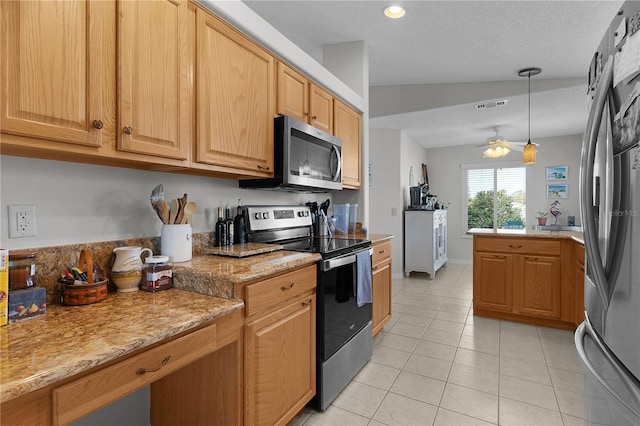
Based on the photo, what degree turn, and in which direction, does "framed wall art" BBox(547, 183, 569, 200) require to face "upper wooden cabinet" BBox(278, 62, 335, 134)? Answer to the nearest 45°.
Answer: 0° — it already faces it

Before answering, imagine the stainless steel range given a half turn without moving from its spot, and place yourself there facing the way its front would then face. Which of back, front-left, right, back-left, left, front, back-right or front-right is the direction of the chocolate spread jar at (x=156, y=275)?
left

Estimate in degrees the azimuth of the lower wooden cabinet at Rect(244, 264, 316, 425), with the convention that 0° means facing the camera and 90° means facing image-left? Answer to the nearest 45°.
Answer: approximately 315°

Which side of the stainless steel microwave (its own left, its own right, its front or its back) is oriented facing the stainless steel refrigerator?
front

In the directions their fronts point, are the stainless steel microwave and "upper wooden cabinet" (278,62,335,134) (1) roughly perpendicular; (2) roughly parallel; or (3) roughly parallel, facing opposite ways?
roughly parallel

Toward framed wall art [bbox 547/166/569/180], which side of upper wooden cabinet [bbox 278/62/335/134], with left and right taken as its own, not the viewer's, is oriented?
left

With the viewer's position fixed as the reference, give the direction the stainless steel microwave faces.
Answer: facing the viewer and to the right of the viewer

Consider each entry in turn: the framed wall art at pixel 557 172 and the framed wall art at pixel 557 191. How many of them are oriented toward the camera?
2

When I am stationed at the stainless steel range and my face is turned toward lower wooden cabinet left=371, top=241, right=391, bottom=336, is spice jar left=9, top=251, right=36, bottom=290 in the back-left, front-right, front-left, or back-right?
back-left

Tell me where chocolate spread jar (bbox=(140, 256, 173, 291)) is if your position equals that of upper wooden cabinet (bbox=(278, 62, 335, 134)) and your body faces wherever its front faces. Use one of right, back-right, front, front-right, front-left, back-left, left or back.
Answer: right

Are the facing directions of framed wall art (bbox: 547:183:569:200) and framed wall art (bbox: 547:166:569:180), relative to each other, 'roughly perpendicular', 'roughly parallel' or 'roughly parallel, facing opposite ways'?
roughly parallel

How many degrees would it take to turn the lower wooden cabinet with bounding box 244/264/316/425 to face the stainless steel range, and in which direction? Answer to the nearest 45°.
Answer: approximately 90° to its left

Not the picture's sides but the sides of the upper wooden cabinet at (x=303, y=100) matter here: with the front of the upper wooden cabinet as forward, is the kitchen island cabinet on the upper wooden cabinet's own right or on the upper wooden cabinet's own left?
on the upper wooden cabinet's own left

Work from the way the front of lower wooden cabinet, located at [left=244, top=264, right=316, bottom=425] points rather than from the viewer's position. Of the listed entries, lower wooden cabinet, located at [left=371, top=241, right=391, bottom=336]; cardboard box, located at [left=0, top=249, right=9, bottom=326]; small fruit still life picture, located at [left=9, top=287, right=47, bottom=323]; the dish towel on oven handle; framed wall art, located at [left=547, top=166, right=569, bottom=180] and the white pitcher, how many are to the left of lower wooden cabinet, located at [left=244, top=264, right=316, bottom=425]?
3

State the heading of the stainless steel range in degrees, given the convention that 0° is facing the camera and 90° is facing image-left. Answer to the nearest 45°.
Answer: approximately 315°

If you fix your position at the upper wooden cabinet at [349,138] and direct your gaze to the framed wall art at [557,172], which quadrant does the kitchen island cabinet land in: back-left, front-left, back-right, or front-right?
front-right

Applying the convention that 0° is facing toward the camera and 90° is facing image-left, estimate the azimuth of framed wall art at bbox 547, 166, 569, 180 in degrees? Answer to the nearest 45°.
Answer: approximately 0°

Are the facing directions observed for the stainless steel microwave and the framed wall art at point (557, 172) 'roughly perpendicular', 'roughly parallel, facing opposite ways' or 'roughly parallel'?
roughly perpendicular

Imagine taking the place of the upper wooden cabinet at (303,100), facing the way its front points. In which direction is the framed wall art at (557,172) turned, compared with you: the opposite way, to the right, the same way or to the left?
to the right

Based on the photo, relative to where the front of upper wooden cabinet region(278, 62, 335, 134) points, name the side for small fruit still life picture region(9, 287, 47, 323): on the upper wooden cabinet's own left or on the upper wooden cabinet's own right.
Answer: on the upper wooden cabinet's own right

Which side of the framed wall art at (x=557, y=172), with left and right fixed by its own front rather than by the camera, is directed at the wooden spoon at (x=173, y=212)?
front

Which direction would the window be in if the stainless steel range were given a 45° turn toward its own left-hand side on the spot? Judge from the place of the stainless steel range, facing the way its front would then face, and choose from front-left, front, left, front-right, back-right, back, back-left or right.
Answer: front-left
